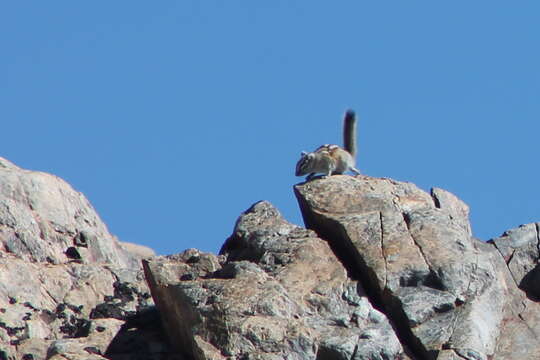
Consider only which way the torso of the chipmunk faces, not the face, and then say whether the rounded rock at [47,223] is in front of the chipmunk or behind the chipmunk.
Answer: in front

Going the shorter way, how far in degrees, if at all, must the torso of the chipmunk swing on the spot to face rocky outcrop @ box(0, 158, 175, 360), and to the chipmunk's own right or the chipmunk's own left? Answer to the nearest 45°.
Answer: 0° — it already faces it

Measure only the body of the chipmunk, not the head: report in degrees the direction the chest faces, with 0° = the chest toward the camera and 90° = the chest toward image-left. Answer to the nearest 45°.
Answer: approximately 90°
